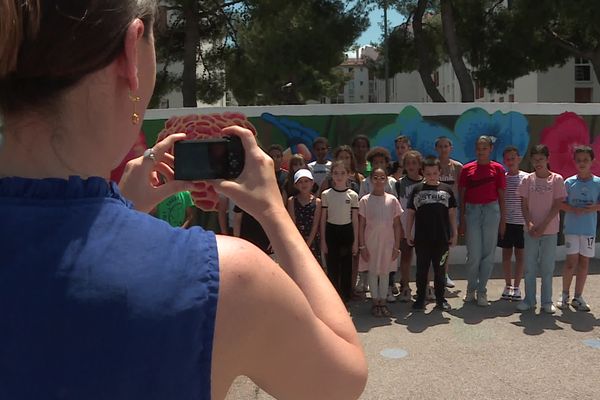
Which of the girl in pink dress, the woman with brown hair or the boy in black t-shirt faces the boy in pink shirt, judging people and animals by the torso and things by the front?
the woman with brown hair

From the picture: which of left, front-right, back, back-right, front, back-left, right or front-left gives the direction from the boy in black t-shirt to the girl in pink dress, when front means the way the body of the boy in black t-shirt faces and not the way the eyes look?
right

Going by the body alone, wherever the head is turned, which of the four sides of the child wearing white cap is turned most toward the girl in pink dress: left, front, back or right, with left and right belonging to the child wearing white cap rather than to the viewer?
left

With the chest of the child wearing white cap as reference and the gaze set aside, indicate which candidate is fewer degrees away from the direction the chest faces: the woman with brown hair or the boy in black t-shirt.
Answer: the woman with brown hair

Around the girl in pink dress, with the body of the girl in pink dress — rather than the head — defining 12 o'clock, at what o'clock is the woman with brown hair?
The woman with brown hair is roughly at 12 o'clock from the girl in pink dress.

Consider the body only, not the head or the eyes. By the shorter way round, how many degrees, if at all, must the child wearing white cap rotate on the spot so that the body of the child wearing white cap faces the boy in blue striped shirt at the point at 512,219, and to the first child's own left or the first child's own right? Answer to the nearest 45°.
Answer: approximately 90° to the first child's own left

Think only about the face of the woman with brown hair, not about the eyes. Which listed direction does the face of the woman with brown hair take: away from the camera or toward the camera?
away from the camera

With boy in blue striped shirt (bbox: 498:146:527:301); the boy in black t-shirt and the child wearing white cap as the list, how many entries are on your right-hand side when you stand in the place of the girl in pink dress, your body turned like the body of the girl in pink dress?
1

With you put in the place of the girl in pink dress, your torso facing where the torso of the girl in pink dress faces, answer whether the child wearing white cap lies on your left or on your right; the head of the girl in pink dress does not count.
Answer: on your right

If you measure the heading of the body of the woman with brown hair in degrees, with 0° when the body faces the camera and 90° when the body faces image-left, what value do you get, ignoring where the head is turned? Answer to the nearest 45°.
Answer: approximately 225°

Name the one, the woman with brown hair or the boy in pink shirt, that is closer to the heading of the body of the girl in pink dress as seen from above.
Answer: the woman with brown hair

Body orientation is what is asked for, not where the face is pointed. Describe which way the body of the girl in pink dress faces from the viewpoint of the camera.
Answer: toward the camera

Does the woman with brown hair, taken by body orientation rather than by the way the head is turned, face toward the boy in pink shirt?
yes
